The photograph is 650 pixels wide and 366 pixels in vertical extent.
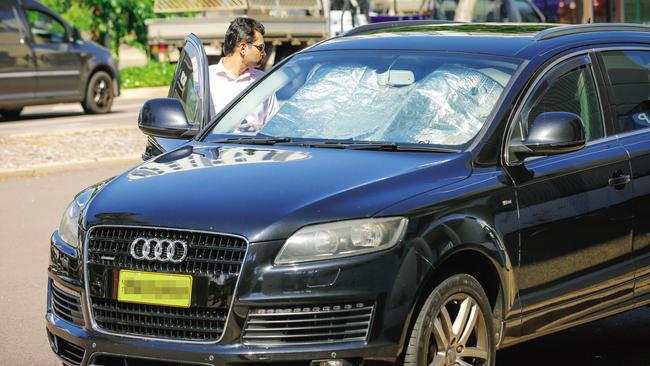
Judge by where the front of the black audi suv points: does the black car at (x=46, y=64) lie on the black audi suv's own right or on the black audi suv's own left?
on the black audi suv's own right

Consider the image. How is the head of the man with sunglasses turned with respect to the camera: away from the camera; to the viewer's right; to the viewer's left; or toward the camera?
to the viewer's right

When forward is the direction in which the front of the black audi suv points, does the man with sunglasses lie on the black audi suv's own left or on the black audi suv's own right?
on the black audi suv's own right

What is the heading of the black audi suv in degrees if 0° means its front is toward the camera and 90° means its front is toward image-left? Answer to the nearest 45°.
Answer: approximately 45°
